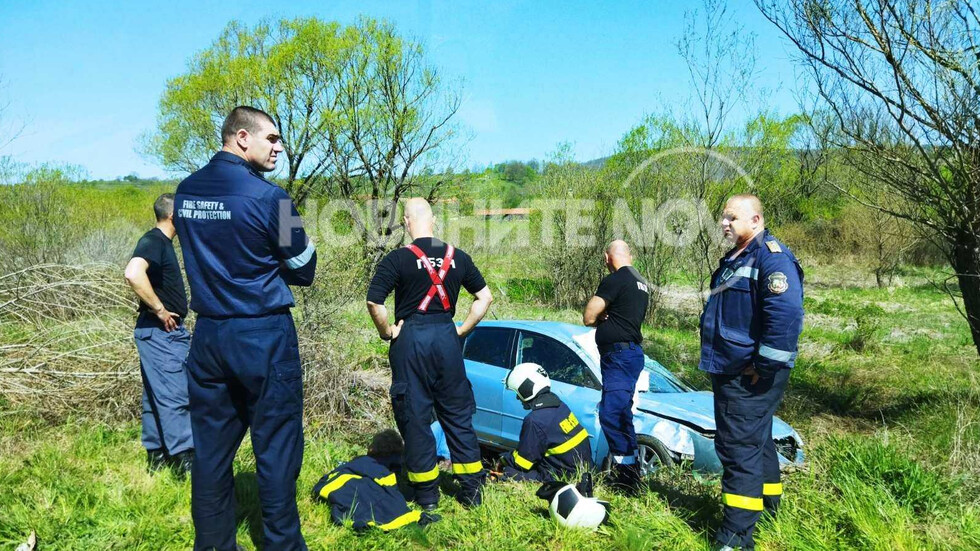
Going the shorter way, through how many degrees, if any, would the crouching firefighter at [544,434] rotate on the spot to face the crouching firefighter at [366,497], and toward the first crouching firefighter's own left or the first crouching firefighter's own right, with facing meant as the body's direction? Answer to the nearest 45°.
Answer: approximately 90° to the first crouching firefighter's own left

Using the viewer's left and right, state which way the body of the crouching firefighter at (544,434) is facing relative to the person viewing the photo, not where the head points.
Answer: facing away from the viewer and to the left of the viewer

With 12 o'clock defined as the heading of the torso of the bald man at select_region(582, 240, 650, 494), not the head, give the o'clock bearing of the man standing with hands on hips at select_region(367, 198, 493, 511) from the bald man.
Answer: The man standing with hands on hips is roughly at 9 o'clock from the bald man.

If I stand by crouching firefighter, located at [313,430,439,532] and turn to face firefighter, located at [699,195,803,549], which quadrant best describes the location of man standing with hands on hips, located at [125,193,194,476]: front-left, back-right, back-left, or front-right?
back-left

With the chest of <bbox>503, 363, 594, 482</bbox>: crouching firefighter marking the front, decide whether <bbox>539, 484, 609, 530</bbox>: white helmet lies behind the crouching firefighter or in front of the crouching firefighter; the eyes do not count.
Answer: behind

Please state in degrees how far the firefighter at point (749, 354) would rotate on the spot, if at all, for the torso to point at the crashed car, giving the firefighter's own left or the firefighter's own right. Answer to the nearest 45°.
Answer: approximately 90° to the firefighter's own right

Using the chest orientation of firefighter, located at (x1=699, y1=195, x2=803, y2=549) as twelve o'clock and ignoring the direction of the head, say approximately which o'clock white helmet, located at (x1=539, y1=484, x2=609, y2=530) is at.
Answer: The white helmet is roughly at 1 o'clock from the firefighter.

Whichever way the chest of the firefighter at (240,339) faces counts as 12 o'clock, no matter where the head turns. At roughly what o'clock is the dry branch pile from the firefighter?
The dry branch pile is roughly at 10 o'clock from the firefighter.

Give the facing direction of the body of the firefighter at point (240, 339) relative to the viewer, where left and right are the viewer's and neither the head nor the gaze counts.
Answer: facing away from the viewer and to the right of the viewer

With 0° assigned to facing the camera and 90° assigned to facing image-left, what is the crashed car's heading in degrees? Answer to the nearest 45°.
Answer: approximately 315°

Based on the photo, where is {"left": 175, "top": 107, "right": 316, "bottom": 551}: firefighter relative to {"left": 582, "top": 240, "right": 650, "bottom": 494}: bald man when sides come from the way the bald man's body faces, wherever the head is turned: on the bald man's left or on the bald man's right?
on the bald man's left
